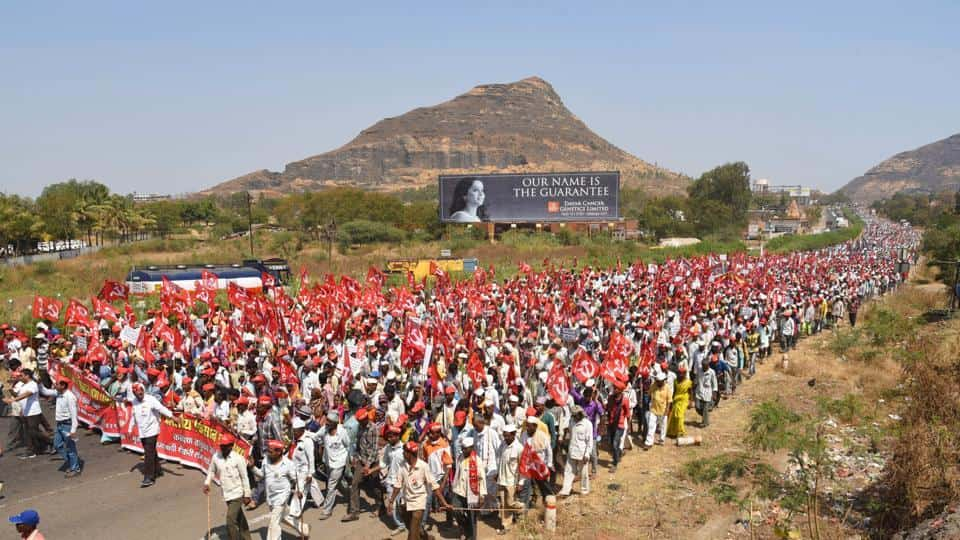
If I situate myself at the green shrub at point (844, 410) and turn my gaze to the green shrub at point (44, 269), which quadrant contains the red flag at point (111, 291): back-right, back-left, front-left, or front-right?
front-left

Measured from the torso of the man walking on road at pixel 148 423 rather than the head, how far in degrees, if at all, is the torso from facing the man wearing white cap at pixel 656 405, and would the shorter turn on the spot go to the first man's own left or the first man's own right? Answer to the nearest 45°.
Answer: approximately 135° to the first man's own left

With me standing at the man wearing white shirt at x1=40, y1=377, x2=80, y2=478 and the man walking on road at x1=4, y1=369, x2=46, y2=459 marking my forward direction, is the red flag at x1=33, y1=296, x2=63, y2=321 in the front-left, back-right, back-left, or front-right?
front-right

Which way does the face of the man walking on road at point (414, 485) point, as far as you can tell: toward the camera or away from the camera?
toward the camera

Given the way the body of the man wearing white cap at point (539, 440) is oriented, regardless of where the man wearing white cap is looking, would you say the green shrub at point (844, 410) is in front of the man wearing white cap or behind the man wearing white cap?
behind

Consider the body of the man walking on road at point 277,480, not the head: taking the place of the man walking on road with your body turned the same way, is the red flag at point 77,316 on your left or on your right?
on your right

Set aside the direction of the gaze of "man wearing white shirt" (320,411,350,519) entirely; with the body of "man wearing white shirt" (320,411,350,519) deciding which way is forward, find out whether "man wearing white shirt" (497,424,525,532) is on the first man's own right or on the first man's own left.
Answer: on the first man's own left

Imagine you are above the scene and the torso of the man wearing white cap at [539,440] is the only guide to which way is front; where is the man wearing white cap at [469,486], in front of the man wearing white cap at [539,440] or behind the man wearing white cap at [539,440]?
in front

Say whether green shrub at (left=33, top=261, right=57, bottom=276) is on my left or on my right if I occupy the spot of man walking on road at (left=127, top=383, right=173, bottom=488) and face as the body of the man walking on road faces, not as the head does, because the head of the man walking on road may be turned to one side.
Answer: on my right

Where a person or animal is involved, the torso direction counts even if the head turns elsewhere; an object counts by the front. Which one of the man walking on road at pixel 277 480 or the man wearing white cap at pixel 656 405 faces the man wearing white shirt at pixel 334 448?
the man wearing white cap

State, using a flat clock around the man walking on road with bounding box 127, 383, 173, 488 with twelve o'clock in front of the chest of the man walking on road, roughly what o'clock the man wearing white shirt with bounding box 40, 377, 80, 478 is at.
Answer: The man wearing white shirt is roughly at 3 o'clock from the man walking on road.

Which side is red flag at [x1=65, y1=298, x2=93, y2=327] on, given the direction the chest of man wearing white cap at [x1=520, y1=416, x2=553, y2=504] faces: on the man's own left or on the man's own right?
on the man's own right

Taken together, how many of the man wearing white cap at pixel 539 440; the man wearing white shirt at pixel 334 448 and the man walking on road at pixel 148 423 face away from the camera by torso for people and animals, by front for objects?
0

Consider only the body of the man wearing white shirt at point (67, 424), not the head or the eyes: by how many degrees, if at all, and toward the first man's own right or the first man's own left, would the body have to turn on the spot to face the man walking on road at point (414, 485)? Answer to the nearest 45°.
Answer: approximately 90° to the first man's own left

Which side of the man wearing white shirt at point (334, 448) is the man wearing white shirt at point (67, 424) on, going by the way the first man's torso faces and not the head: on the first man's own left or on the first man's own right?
on the first man's own right

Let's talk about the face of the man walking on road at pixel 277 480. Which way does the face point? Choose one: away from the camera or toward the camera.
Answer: toward the camera
